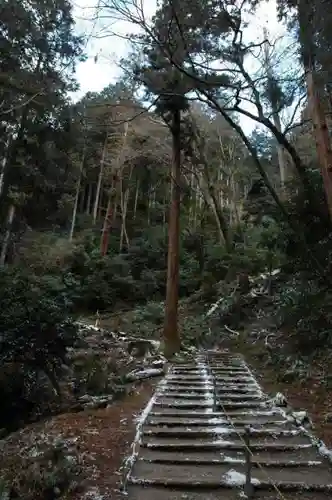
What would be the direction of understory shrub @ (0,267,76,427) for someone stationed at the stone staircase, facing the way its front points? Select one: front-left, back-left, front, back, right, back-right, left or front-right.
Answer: back-right

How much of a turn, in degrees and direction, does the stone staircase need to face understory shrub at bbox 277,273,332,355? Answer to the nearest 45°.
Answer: approximately 180°

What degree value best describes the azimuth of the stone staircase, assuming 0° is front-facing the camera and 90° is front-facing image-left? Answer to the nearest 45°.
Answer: approximately 0°

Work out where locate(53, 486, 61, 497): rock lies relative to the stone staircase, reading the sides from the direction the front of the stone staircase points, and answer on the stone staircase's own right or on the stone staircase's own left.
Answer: on the stone staircase's own right
